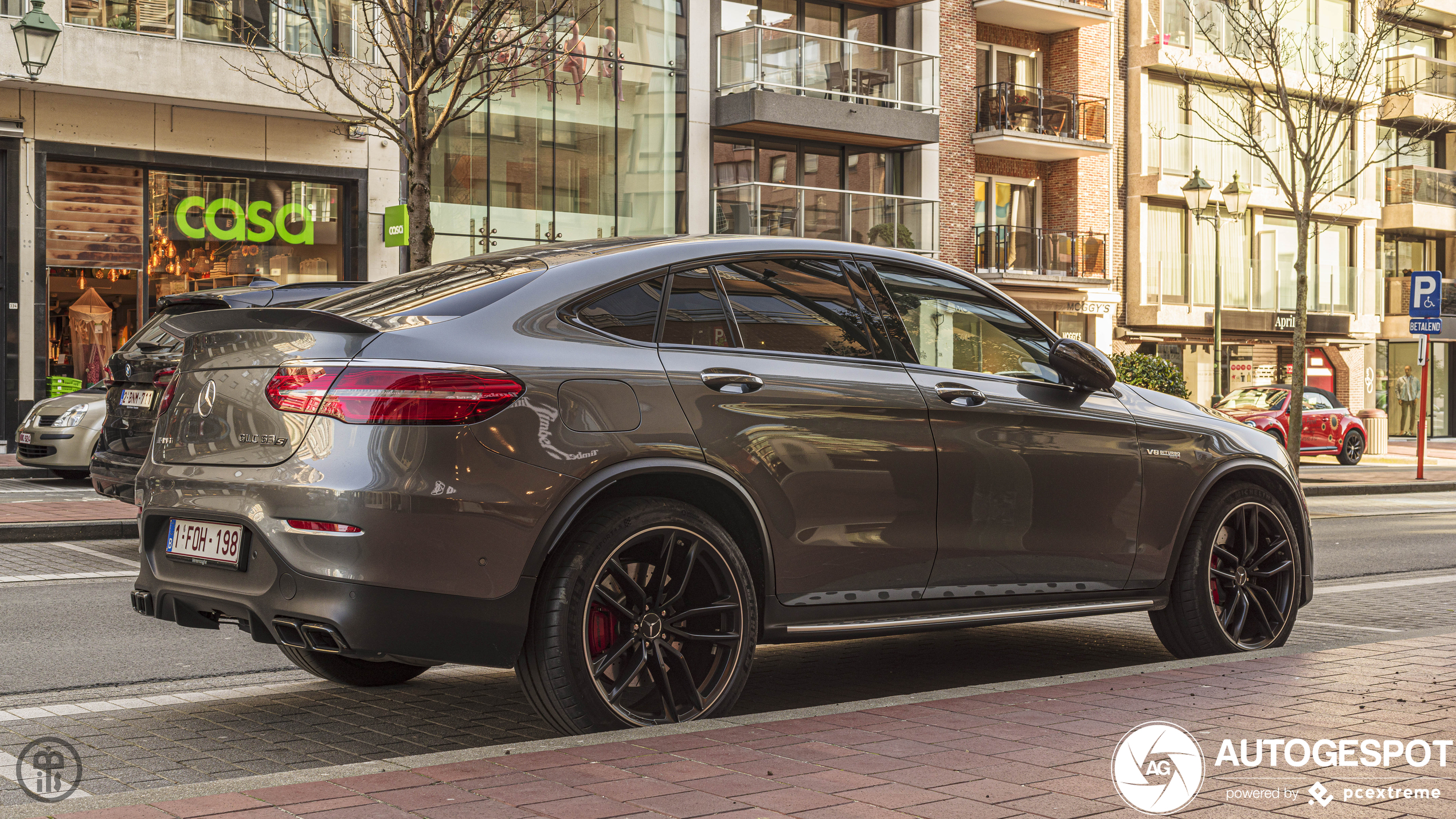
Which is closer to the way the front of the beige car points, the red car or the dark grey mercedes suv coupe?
the dark grey mercedes suv coupe

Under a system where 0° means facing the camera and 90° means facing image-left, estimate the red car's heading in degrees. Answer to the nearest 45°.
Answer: approximately 45°

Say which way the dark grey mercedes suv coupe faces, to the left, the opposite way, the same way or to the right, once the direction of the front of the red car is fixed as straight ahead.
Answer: the opposite way

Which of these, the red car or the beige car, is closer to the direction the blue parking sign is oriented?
the beige car

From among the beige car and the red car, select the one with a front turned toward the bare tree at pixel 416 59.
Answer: the red car

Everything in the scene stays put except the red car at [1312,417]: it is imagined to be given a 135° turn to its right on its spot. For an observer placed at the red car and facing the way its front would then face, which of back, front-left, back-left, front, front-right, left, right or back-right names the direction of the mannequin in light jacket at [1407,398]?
front

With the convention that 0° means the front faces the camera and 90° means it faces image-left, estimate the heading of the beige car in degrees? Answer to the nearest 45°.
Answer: approximately 45°

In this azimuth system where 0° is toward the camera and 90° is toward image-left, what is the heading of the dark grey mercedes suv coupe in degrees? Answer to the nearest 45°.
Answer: approximately 225°
